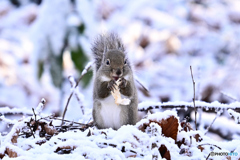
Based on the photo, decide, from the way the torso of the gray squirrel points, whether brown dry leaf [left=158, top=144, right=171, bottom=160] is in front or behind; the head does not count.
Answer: in front

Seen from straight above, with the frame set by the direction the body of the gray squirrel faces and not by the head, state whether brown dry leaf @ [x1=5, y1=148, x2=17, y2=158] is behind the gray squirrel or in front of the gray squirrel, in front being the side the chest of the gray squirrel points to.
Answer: in front

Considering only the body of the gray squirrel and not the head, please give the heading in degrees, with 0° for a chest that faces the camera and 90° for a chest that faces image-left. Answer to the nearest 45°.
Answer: approximately 0°

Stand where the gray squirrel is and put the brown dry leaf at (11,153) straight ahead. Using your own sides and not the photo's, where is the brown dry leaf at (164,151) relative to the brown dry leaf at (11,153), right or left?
left
